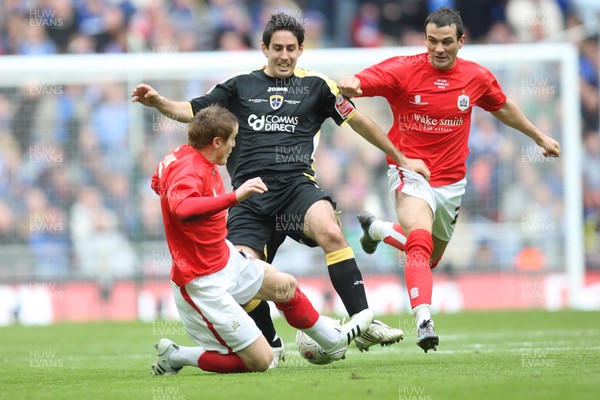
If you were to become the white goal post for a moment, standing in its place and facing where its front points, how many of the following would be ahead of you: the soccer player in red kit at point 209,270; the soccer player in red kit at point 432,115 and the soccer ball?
3

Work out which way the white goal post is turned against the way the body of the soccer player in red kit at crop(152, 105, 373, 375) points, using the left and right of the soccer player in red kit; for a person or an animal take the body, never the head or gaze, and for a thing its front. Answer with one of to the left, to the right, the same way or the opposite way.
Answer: to the right

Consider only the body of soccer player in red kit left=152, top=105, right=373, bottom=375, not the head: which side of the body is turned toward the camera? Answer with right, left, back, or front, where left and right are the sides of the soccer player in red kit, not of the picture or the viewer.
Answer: right

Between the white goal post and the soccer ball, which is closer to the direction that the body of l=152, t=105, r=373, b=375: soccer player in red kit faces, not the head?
the soccer ball

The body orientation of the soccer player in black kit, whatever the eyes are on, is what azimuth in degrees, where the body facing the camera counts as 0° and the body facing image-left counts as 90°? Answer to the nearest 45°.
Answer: approximately 0°

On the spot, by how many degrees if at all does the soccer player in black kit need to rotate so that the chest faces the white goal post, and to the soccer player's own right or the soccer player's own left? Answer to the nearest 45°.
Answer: approximately 180°

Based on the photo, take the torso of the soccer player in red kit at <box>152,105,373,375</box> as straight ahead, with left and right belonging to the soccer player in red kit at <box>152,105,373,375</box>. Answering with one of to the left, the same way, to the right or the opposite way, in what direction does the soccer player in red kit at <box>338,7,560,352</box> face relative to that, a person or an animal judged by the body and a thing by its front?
to the right

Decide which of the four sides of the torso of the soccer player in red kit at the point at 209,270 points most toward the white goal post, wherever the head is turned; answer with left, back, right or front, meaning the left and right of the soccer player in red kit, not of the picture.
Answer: left

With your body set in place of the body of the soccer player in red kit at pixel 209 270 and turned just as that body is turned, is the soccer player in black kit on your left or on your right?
on your left

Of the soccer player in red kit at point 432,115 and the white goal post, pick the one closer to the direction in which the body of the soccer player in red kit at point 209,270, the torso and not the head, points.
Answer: the soccer player in red kit

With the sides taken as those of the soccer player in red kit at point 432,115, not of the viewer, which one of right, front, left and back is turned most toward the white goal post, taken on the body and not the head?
back

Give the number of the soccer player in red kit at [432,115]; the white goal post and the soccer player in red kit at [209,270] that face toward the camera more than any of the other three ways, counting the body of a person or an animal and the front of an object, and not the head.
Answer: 2

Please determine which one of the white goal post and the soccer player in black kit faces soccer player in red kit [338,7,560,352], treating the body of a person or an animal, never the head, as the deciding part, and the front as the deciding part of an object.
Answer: the white goal post

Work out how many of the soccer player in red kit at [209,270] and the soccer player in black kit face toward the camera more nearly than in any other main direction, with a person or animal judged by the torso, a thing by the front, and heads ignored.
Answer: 1

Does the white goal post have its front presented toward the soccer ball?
yes
